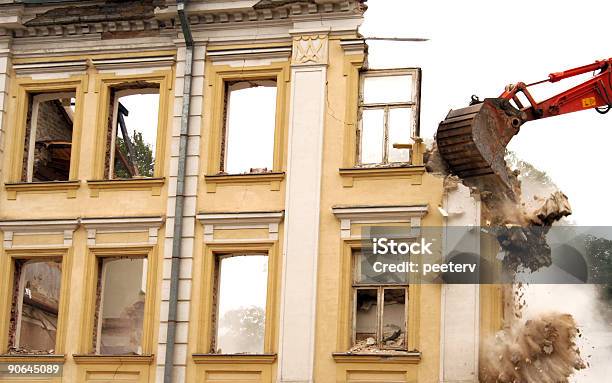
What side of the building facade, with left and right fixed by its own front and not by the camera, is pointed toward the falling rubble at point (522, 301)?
left

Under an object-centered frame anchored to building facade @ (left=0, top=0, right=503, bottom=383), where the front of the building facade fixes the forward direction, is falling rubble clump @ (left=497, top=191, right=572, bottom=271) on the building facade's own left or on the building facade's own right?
on the building facade's own left

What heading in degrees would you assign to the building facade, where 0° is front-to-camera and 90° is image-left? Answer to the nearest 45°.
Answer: approximately 0°
